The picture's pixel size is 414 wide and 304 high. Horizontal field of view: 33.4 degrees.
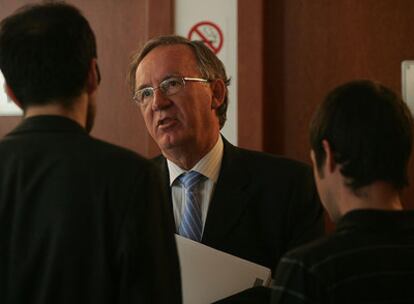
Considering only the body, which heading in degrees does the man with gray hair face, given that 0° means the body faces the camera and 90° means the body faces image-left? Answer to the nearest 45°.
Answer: approximately 45°

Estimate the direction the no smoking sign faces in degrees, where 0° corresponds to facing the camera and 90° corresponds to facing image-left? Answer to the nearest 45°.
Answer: approximately 0°
